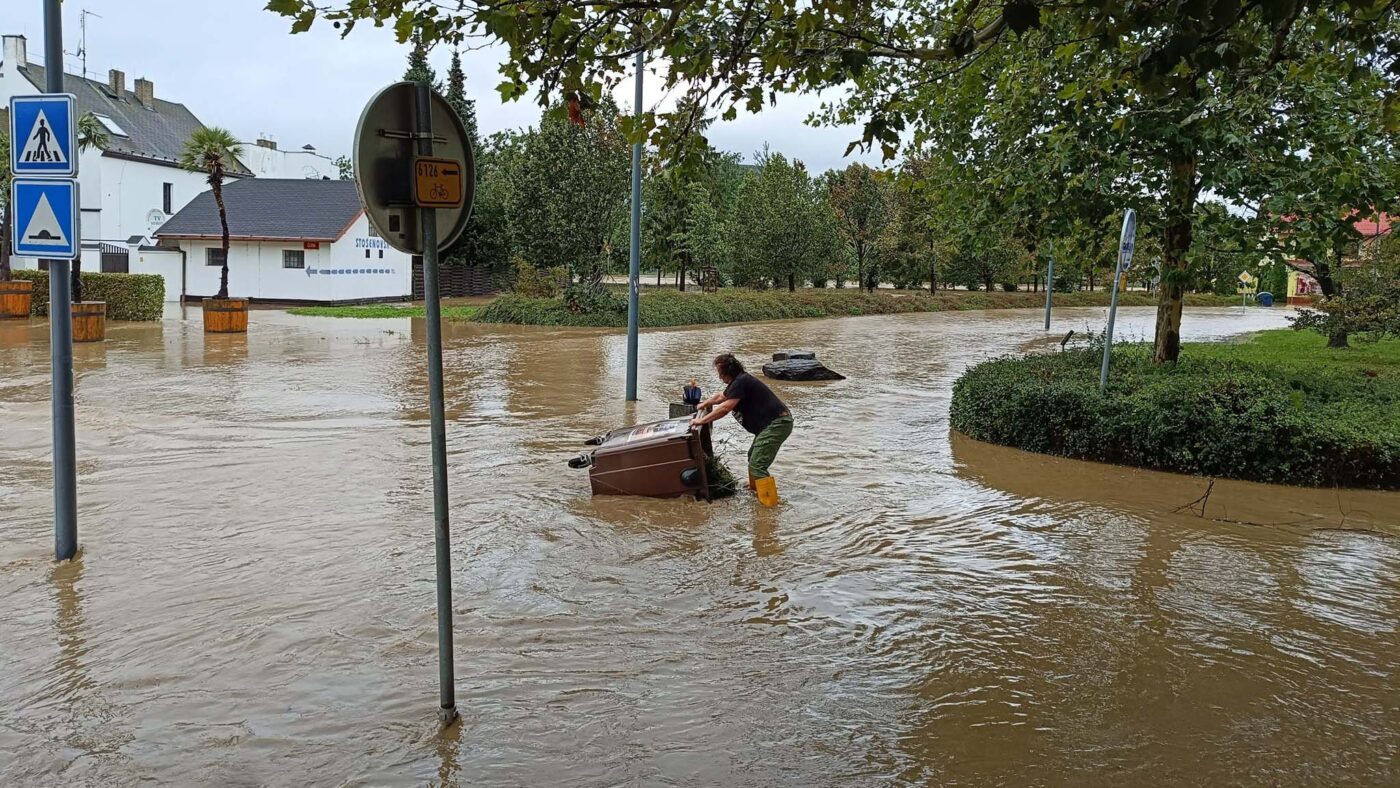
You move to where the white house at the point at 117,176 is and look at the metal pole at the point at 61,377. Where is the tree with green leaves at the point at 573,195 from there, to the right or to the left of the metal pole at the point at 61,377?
left

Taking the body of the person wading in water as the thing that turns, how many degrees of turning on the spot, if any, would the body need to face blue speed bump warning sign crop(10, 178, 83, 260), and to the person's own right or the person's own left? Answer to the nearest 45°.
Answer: approximately 45° to the person's own left

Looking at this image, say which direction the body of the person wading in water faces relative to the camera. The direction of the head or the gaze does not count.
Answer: to the viewer's left

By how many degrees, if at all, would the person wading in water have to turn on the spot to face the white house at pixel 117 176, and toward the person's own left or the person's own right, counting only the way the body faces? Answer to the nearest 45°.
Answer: approximately 45° to the person's own right

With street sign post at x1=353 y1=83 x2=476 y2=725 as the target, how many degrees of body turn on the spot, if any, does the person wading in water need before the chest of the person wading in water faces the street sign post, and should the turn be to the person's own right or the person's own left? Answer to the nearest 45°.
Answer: approximately 90° to the person's own left

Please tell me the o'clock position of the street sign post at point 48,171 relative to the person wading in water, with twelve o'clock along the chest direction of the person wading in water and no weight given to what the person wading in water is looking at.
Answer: The street sign post is roughly at 11 o'clock from the person wading in water.

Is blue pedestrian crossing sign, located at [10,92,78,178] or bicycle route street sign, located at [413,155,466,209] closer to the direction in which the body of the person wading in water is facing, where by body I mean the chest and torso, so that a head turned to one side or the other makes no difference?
the blue pedestrian crossing sign

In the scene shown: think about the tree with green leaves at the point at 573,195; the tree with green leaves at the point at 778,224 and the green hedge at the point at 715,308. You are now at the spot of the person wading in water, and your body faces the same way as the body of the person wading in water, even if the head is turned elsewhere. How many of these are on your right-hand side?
3

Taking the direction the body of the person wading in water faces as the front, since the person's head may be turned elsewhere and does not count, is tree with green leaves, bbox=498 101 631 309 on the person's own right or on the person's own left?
on the person's own right

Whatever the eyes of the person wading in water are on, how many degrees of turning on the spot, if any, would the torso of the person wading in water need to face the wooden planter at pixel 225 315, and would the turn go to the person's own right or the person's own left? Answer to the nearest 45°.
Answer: approximately 45° to the person's own right

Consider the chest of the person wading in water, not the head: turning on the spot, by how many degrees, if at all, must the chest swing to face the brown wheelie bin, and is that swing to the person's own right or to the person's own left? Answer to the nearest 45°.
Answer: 0° — they already face it
